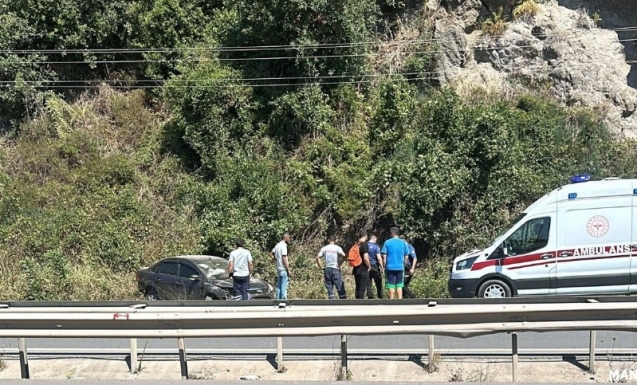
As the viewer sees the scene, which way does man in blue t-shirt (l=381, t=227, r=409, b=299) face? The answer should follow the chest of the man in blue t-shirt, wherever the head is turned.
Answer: away from the camera

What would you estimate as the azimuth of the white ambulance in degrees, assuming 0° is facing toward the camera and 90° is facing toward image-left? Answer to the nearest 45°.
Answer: approximately 90°

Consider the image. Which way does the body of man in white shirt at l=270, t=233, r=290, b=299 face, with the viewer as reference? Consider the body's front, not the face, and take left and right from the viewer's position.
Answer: facing away from the viewer and to the right of the viewer

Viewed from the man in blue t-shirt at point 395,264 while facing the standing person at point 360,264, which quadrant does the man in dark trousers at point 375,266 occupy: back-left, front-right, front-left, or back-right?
front-right

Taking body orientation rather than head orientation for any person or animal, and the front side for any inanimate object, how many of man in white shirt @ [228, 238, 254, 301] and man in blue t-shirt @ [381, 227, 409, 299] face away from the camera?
2

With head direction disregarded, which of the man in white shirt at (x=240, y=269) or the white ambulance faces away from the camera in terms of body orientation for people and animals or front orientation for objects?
the man in white shirt

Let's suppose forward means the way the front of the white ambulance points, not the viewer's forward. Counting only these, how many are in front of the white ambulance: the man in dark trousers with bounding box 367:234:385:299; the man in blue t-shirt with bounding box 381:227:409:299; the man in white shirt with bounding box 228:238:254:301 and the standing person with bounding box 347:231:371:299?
4

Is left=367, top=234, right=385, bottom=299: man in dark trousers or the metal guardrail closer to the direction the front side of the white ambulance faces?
the man in dark trousers

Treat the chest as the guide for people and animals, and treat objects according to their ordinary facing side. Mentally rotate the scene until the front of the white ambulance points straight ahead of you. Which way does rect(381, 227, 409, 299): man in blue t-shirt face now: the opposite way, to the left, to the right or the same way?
to the right

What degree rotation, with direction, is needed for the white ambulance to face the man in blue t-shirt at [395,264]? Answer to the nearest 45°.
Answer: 0° — it already faces them

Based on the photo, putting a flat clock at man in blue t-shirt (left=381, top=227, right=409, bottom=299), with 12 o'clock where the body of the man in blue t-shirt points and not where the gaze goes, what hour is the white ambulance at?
The white ambulance is roughly at 3 o'clock from the man in blue t-shirt.

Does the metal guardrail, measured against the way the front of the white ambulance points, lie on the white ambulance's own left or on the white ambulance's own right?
on the white ambulance's own left

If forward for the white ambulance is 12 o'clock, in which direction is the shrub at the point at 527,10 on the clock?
The shrub is roughly at 3 o'clock from the white ambulance.

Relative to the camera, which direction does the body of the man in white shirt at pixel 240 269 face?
away from the camera

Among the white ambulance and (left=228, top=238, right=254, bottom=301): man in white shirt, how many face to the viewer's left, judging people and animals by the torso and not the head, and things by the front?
1

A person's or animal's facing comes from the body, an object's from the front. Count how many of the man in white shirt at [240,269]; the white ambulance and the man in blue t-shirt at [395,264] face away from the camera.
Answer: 2

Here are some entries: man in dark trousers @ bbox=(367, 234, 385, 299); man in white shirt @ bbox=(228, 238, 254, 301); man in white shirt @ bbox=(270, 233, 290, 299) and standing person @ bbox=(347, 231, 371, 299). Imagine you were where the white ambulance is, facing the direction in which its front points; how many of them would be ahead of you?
4
